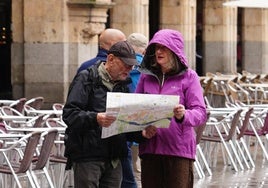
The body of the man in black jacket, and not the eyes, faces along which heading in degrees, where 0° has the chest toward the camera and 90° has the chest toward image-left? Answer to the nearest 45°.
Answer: approximately 315°

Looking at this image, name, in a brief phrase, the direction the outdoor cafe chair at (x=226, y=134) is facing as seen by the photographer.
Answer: facing to the left of the viewer

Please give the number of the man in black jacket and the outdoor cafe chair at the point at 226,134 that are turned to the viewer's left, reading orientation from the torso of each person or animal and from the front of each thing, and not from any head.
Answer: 1

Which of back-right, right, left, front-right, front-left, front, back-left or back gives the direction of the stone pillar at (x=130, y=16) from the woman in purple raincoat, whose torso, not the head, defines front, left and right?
back-right
